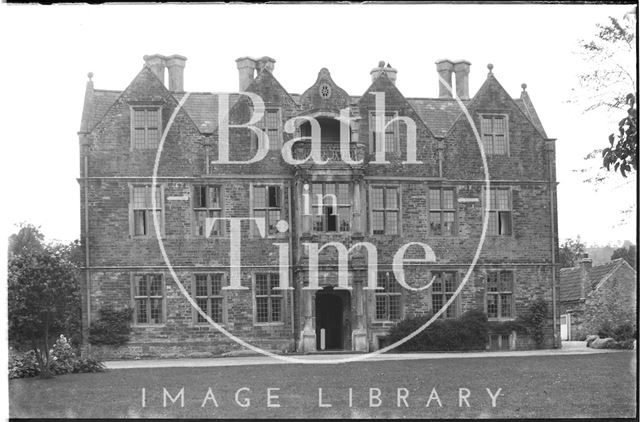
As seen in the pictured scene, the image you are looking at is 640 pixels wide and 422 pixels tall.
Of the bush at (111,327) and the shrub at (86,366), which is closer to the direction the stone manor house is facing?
the shrub

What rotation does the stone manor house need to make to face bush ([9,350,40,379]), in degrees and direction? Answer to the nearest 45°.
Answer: approximately 45° to its right

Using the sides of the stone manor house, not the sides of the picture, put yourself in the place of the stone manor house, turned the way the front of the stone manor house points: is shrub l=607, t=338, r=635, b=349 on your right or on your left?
on your left

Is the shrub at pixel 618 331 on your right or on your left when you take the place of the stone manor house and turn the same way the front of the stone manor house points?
on your left

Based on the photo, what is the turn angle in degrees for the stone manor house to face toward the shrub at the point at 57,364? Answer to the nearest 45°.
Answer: approximately 45° to its right

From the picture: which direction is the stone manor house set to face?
toward the camera

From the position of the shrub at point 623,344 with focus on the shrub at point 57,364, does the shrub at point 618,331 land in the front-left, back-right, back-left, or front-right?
back-right

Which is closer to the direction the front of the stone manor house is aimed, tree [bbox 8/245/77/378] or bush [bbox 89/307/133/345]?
the tree

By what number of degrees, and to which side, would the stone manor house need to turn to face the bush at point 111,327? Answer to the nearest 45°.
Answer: approximately 90° to its right
